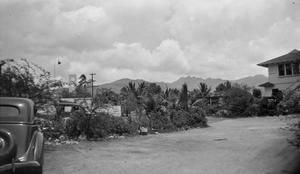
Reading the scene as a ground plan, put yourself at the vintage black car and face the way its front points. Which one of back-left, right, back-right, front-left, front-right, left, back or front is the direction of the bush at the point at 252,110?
front-right

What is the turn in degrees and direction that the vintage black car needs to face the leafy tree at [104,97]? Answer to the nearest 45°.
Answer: approximately 45° to its right

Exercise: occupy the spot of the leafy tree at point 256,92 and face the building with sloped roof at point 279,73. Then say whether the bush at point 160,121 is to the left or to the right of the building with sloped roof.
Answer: right

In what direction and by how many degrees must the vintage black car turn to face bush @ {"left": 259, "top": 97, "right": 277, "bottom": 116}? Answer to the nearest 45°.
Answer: approximately 45° to its right

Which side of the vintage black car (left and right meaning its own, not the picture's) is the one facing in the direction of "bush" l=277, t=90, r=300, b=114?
right

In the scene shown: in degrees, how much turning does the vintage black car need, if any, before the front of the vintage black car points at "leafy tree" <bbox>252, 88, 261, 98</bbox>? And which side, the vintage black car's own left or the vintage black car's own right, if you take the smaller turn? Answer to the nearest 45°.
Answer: approximately 45° to the vintage black car's own right

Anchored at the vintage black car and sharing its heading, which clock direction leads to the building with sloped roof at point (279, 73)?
The building with sloped roof is roughly at 2 o'clock from the vintage black car.

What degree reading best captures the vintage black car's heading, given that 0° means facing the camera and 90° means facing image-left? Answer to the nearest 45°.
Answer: approximately 180°

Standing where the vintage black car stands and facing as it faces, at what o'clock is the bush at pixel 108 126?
The bush is roughly at 1 o'clock from the vintage black car.

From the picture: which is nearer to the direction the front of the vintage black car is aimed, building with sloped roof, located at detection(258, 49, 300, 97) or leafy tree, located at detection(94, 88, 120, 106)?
the leafy tree

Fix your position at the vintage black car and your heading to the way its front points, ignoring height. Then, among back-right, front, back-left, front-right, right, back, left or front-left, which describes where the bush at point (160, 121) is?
front-right
